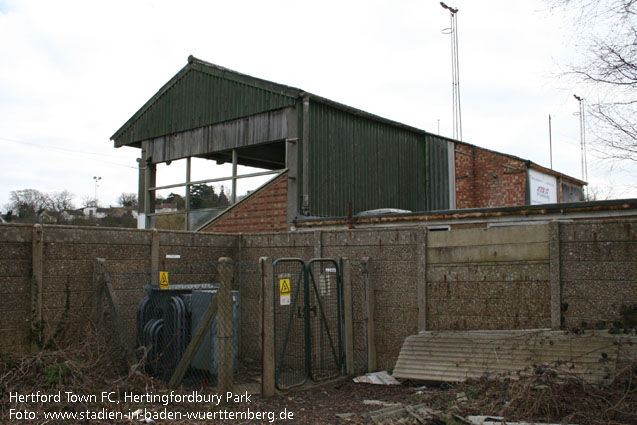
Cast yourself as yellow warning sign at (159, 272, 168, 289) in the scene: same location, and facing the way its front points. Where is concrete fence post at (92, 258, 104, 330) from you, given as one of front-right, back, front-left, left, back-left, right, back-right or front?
front-right

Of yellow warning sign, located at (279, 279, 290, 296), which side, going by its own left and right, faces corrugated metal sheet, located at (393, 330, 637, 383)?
left

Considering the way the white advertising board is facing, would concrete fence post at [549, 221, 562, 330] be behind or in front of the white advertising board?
in front

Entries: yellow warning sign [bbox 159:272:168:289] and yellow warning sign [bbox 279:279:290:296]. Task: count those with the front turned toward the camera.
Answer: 2

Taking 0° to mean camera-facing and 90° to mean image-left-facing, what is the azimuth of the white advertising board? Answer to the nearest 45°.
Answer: approximately 315°

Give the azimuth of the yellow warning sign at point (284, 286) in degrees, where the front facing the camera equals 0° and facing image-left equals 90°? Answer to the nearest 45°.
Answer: approximately 0°
